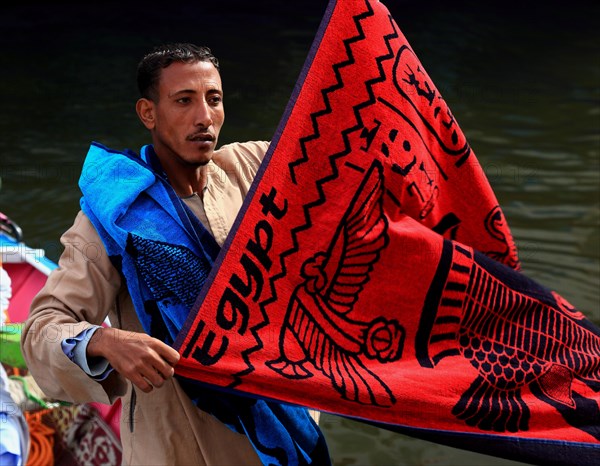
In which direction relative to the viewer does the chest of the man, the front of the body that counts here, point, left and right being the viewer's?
facing the viewer and to the right of the viewer

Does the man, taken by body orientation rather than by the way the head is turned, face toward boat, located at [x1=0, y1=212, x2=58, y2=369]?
no

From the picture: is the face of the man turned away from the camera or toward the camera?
toward the camera
